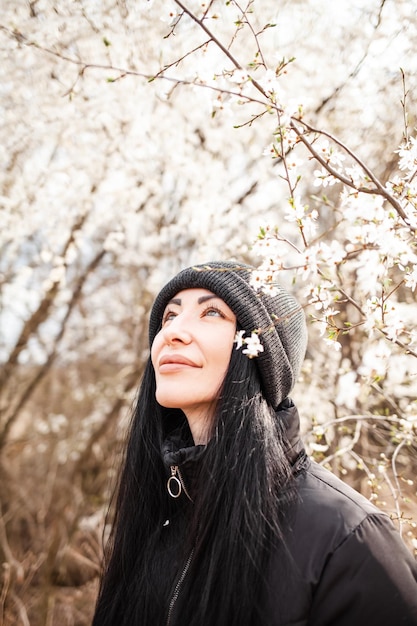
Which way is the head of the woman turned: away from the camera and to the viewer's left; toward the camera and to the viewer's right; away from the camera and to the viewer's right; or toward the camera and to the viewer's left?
toward the camera and to the viewer's left

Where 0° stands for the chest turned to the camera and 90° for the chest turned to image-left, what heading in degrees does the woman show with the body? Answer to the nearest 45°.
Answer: approximately 45°
